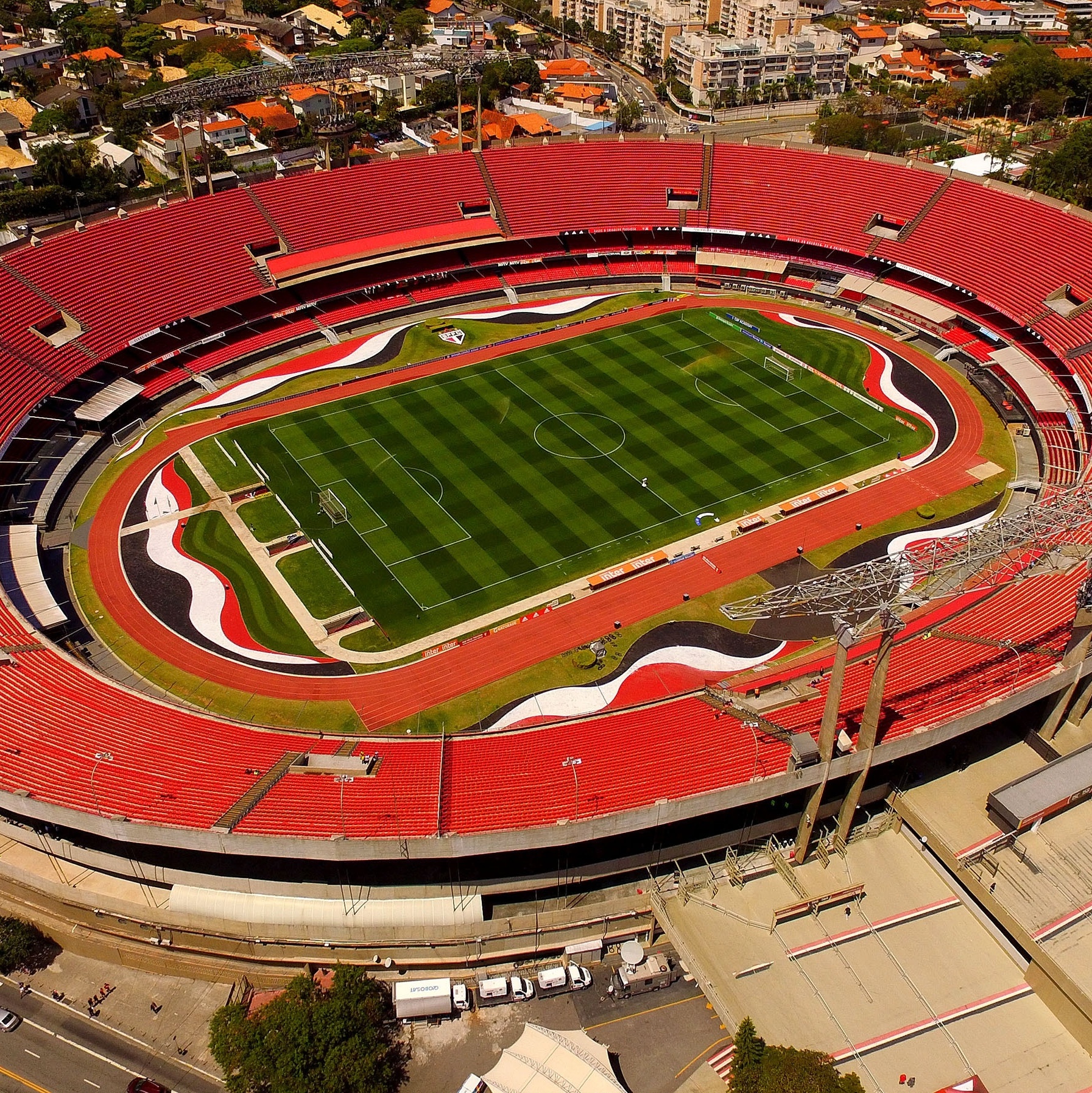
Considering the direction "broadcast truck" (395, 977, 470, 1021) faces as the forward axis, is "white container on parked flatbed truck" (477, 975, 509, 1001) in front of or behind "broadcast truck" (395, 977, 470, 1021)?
in front

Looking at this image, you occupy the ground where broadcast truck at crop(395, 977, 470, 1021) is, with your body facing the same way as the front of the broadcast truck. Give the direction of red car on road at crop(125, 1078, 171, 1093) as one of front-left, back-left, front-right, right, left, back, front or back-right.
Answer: back

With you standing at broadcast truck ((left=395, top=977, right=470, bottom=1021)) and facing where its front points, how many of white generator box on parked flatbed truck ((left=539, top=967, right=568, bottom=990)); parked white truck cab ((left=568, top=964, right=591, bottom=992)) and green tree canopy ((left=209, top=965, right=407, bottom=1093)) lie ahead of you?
2

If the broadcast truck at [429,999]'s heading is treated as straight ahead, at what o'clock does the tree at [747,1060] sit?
The tree is roughly at 1 o'clock from the broadcast truck.

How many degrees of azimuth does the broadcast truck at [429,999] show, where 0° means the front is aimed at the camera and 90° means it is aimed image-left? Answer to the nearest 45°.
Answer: approximately 270°

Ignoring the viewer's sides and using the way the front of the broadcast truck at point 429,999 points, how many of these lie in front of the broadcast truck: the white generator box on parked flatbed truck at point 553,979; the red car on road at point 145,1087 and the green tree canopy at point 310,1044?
1

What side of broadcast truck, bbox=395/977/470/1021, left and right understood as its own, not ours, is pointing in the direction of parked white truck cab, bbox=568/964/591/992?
front

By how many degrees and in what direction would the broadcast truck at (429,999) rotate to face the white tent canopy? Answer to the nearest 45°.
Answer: approximately 45° to its right

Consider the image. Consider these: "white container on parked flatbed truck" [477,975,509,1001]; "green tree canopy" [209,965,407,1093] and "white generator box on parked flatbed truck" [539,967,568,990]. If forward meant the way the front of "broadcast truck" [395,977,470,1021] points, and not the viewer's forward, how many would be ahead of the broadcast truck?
2

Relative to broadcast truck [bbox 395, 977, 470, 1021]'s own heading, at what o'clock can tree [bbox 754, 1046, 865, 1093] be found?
The tree is roughly at 1 o'clock from the broadcast truck.

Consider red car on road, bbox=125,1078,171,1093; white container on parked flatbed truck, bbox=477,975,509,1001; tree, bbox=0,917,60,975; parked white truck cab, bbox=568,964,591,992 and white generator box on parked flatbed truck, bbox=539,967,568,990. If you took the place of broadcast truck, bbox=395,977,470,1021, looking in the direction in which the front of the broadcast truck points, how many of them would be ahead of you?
3

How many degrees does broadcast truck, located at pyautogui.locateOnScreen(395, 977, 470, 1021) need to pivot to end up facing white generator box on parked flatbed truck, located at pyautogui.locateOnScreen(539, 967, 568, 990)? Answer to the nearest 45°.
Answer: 0° — it already faces it

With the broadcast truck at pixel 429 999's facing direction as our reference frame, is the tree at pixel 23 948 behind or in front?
behind

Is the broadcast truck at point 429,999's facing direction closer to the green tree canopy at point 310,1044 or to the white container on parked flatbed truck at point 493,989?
the white container on parked flatbed truck

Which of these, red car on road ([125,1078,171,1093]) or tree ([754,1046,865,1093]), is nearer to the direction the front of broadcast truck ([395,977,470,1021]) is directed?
the tree
